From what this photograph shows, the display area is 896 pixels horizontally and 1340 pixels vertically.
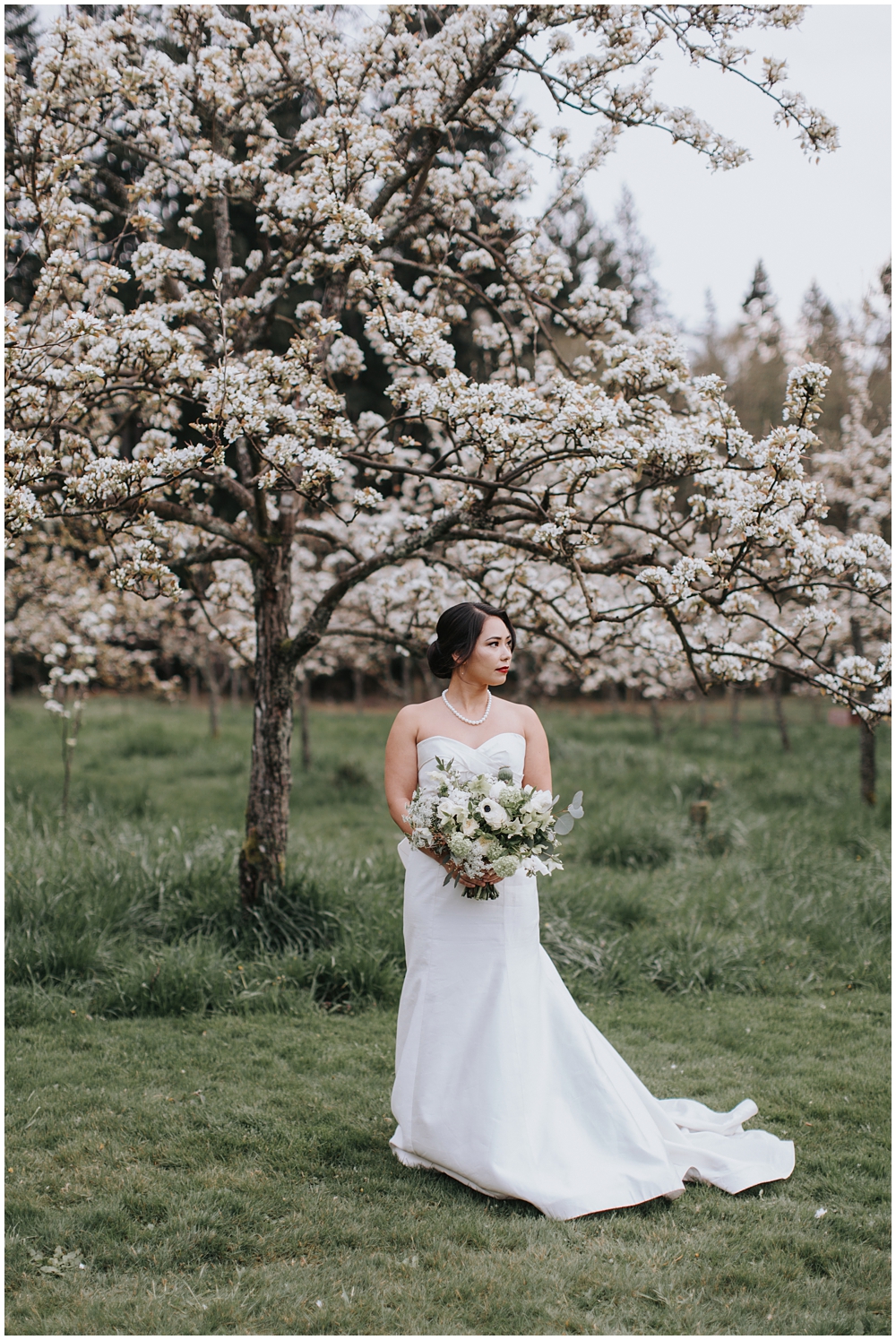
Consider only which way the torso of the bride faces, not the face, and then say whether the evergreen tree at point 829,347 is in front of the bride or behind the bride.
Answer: behind

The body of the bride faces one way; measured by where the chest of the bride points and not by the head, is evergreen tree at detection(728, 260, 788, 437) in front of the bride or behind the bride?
behind

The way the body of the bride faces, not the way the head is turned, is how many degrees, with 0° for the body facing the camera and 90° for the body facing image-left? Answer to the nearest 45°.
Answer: approximately 0°
